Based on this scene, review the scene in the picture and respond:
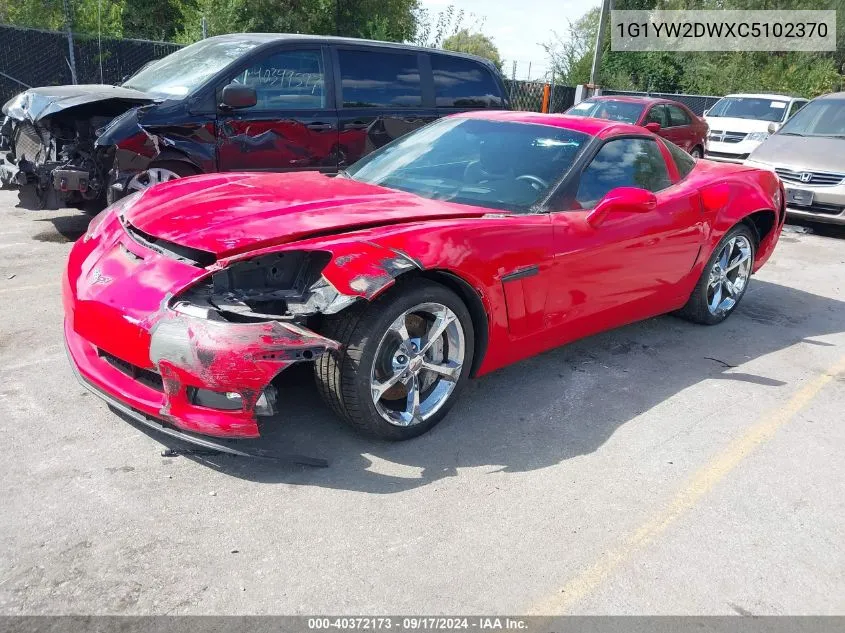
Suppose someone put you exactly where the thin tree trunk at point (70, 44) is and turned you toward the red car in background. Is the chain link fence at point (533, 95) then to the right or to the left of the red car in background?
left

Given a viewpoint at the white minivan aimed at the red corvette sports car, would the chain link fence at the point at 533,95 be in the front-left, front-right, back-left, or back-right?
back-right

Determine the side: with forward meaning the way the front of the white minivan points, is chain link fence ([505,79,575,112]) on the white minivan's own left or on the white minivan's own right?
on the white minivan's own right

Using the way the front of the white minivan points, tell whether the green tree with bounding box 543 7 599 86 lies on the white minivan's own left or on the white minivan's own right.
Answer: on the white minivan's own right

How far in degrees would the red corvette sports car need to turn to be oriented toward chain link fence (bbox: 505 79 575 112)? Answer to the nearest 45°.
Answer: approximately 135° to its right

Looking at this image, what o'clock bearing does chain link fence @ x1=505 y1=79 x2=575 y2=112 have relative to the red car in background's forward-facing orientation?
The chain link fence is roughly at 4 o'clock from the red car in background.

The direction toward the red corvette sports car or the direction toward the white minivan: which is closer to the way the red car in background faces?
the red corvette sports car

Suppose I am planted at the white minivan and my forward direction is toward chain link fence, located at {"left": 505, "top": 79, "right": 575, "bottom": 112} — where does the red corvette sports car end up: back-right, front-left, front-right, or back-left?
back-left

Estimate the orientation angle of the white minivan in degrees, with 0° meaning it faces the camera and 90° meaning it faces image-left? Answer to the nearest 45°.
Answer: approximately 45°
